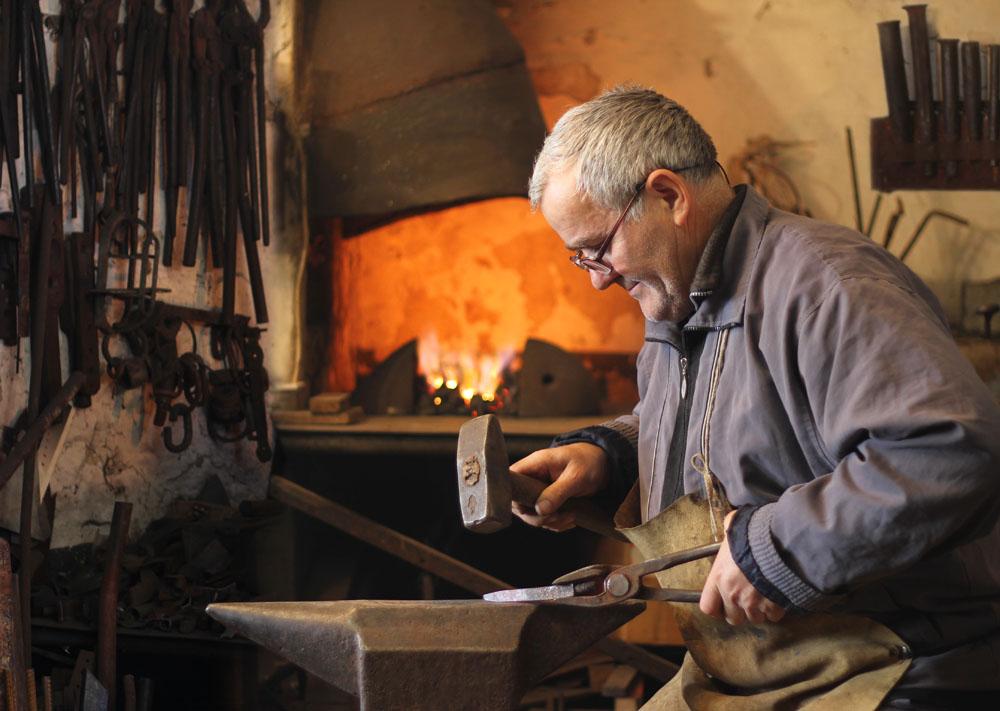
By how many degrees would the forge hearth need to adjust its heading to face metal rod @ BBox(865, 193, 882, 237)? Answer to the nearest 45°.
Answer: approximately 90° to its left

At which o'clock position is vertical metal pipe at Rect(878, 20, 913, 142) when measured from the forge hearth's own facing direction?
The vertical metal pipe is roughly at 9 o'clock from the forge hearth.

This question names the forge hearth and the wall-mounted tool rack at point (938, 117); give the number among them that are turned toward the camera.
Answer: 2

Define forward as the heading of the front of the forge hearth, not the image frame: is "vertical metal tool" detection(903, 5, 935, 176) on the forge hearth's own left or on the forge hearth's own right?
on the forge hearth's own left

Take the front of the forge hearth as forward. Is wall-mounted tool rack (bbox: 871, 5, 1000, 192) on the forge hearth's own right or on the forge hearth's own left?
on the forge hearth's own left

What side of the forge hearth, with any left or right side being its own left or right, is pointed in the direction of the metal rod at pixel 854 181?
left

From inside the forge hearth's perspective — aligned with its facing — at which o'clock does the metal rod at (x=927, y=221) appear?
The metal rod is roughly at 9 o'clock from the forge hearth.
